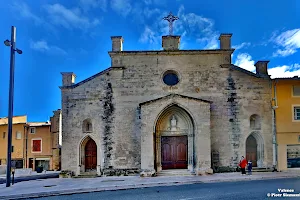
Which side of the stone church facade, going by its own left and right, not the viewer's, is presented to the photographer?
front
